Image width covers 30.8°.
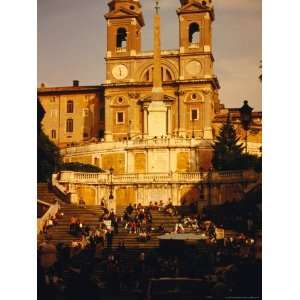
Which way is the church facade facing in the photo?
toward the camera

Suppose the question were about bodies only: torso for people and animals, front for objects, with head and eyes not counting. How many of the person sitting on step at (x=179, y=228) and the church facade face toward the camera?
2

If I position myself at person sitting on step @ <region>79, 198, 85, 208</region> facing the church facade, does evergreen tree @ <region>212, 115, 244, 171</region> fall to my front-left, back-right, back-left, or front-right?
front-right

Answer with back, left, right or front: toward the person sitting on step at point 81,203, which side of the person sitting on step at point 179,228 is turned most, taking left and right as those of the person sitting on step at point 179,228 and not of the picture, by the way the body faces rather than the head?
right

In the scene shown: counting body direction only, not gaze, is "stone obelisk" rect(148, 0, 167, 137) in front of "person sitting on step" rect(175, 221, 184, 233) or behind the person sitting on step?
behind

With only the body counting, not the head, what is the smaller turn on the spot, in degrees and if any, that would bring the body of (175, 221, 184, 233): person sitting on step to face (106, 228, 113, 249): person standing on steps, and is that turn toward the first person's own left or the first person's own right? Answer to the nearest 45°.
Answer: approximately 90° to the first person's own right

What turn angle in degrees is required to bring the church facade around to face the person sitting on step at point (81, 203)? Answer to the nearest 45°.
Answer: approximately 45° to its right

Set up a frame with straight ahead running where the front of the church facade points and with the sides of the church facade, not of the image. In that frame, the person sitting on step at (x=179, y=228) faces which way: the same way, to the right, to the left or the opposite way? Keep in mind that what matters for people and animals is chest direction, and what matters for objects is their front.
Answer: the same way

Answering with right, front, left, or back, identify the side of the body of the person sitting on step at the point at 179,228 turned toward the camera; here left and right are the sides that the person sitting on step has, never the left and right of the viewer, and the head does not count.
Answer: front
